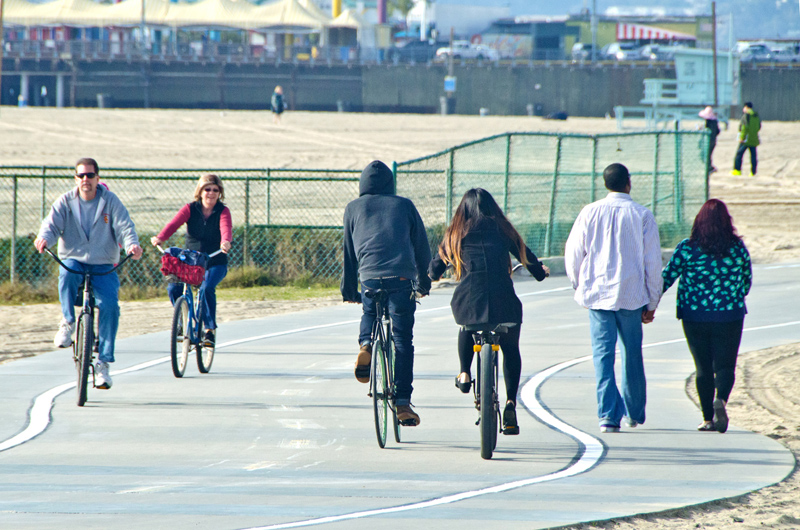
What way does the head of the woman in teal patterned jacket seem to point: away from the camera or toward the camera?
away from the camera

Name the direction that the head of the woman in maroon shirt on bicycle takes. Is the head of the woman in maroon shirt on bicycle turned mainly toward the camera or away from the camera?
toward the camera

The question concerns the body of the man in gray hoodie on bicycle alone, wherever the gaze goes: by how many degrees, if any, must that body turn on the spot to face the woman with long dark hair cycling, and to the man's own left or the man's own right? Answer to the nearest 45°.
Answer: approximately 45° to the man's own left

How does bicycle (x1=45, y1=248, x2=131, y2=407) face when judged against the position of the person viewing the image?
facing the viewer

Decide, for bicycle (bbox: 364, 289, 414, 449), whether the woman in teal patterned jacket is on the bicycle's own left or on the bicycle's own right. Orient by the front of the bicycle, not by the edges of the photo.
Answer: on the bicycle's own right

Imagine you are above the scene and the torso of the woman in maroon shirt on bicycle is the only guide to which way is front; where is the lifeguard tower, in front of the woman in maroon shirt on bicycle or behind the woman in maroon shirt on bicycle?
behind

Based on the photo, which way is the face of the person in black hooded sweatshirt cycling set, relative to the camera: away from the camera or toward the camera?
away from the camera

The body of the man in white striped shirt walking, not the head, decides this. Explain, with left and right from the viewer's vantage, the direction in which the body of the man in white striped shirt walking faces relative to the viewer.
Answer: facing away from the viewer

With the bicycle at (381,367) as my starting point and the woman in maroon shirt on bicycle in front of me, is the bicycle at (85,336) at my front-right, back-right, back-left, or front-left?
front-left

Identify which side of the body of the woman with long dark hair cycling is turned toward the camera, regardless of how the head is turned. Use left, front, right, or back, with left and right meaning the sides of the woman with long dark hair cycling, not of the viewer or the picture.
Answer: back

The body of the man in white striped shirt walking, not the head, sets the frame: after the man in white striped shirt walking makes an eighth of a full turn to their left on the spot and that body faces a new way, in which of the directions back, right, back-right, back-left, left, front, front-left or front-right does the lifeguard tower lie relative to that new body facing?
front-right

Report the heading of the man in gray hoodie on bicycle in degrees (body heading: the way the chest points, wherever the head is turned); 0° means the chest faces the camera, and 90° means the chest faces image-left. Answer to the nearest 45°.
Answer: approximately 0°

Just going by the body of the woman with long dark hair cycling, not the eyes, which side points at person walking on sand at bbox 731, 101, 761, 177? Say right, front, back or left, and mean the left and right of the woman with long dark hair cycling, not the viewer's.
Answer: front

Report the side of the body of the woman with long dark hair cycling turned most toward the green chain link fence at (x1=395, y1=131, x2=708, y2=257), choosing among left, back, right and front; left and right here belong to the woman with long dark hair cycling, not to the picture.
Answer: front

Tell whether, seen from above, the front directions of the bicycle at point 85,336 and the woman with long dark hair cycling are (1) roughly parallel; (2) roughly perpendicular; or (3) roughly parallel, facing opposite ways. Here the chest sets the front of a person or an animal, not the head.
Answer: roughly parallel, facing opposite ways
